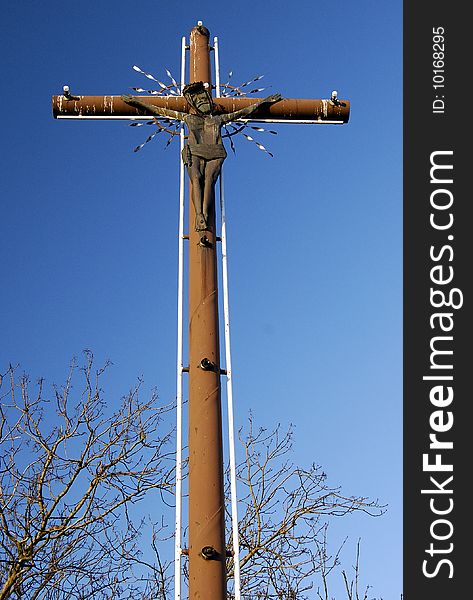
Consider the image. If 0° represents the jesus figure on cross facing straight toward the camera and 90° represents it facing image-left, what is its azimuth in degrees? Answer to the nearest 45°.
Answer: approximately 0°

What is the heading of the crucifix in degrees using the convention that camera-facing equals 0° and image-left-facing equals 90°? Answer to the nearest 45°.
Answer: approximately 0°
